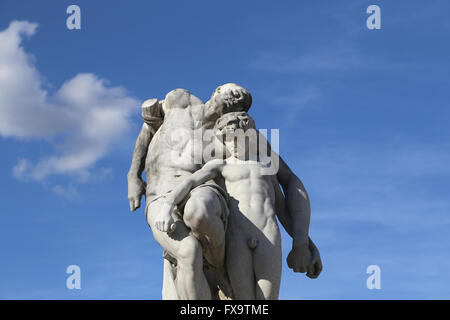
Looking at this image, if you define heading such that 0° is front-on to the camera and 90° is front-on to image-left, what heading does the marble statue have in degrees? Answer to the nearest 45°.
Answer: approximately 0°
